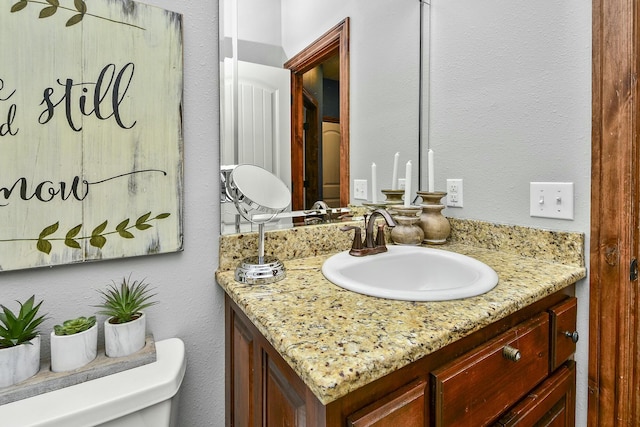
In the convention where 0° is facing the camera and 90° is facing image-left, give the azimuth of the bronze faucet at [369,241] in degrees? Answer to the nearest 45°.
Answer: approximately 315°

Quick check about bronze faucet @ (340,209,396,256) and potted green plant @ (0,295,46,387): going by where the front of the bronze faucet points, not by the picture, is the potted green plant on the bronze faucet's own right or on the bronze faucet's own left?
on the bronze faucet's own right

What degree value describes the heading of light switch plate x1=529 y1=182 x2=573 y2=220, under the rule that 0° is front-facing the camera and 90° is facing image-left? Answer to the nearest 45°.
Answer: approximately 45°
